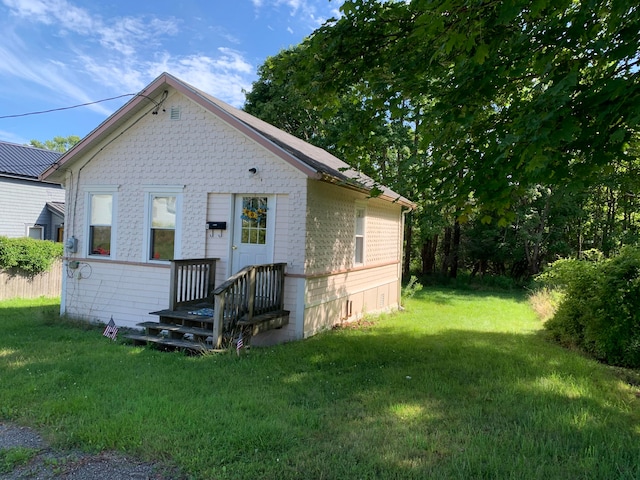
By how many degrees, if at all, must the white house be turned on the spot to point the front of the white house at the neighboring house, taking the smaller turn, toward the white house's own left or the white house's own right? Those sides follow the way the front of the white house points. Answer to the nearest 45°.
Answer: approximately 90° to the white house's own right

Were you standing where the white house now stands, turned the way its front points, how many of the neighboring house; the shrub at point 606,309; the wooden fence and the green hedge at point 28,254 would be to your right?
3

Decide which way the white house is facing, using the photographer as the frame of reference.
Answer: facing the viewer and to the left of the viewer

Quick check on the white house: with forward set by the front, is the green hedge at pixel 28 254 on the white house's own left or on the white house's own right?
on the white house's own right

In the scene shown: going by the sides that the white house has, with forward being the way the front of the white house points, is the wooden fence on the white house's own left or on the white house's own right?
on the white house's own right

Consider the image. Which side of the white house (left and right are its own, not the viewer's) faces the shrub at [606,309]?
left

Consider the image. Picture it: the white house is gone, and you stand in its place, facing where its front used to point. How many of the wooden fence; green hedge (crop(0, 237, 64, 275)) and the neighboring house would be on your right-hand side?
3
